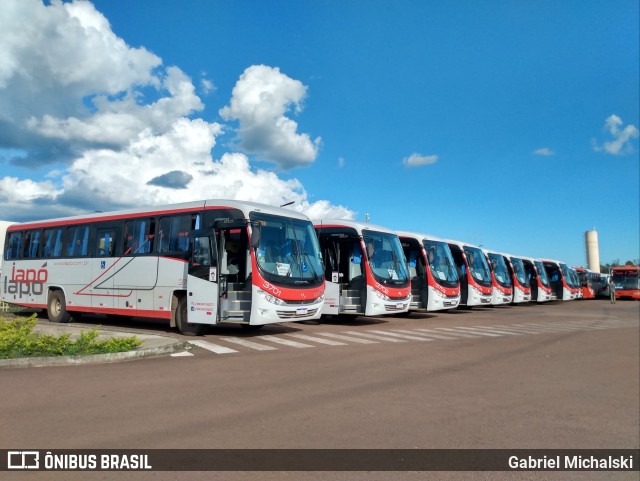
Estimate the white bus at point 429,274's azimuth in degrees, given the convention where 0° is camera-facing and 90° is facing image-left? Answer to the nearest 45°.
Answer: approximately 315°

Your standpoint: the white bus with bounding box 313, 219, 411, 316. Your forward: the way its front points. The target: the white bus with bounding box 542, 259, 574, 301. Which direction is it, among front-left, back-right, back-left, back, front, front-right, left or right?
left

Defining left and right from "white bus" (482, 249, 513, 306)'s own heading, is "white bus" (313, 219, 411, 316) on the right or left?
on its right

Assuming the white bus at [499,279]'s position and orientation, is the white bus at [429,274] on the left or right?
on its right

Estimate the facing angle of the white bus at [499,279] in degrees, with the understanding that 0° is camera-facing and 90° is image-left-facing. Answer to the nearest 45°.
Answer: approximately 315°

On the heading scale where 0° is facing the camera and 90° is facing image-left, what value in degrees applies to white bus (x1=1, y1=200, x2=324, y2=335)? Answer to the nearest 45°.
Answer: approximately 315°

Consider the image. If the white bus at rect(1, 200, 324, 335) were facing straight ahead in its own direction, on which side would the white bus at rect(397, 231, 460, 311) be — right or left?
on its left

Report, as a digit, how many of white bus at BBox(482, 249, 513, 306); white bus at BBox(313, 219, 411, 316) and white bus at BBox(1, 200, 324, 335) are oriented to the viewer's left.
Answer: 0

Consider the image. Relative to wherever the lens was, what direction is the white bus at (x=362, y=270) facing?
facing the viewer and to the right of the viewer

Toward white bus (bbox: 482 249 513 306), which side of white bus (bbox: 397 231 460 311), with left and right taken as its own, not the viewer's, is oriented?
left

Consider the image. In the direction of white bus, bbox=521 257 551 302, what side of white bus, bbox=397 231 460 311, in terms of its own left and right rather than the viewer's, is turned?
left

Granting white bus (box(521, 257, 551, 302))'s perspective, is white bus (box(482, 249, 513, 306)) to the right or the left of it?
on its right
